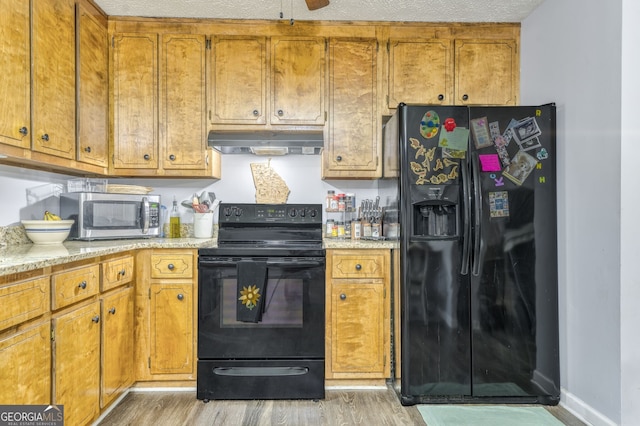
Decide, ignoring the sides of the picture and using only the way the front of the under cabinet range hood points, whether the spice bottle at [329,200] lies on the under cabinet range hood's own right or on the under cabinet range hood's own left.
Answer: on the under cabinet range hood's own left

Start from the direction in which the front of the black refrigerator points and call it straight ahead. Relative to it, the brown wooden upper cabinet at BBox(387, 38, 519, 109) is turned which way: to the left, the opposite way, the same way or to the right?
the same way

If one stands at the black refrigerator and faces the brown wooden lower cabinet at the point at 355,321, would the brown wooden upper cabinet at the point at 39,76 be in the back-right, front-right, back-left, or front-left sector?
front-left

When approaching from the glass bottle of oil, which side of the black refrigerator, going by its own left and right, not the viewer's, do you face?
right

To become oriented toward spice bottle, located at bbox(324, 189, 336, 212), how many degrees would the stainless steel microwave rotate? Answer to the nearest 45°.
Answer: approximately 45° to its left

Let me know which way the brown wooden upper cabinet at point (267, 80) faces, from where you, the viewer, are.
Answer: facing the viewer

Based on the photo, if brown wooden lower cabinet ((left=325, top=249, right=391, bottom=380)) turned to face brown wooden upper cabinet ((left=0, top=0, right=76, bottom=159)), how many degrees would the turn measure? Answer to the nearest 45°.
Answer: approximately 90° to its right

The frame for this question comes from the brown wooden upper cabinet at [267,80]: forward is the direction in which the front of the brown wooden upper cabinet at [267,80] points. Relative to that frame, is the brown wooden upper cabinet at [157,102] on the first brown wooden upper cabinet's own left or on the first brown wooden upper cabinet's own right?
on the first brown wooden upper cabinet's own right

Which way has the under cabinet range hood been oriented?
toward the camera

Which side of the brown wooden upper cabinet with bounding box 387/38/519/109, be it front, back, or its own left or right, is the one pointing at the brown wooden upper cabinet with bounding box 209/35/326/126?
right

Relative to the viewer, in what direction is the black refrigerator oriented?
toward the camera

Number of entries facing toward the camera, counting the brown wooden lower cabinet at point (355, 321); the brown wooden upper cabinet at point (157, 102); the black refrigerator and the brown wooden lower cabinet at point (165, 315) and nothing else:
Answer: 4

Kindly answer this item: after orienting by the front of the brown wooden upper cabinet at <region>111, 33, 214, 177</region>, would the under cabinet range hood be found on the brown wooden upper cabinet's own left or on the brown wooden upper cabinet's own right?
on the brown wooden upper cabinet's own left
